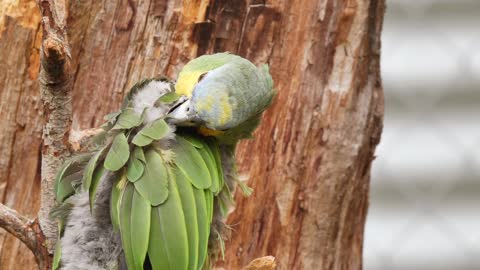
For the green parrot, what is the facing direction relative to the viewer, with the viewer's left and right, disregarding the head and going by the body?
facing away from the viewer and to the right of the viewer
